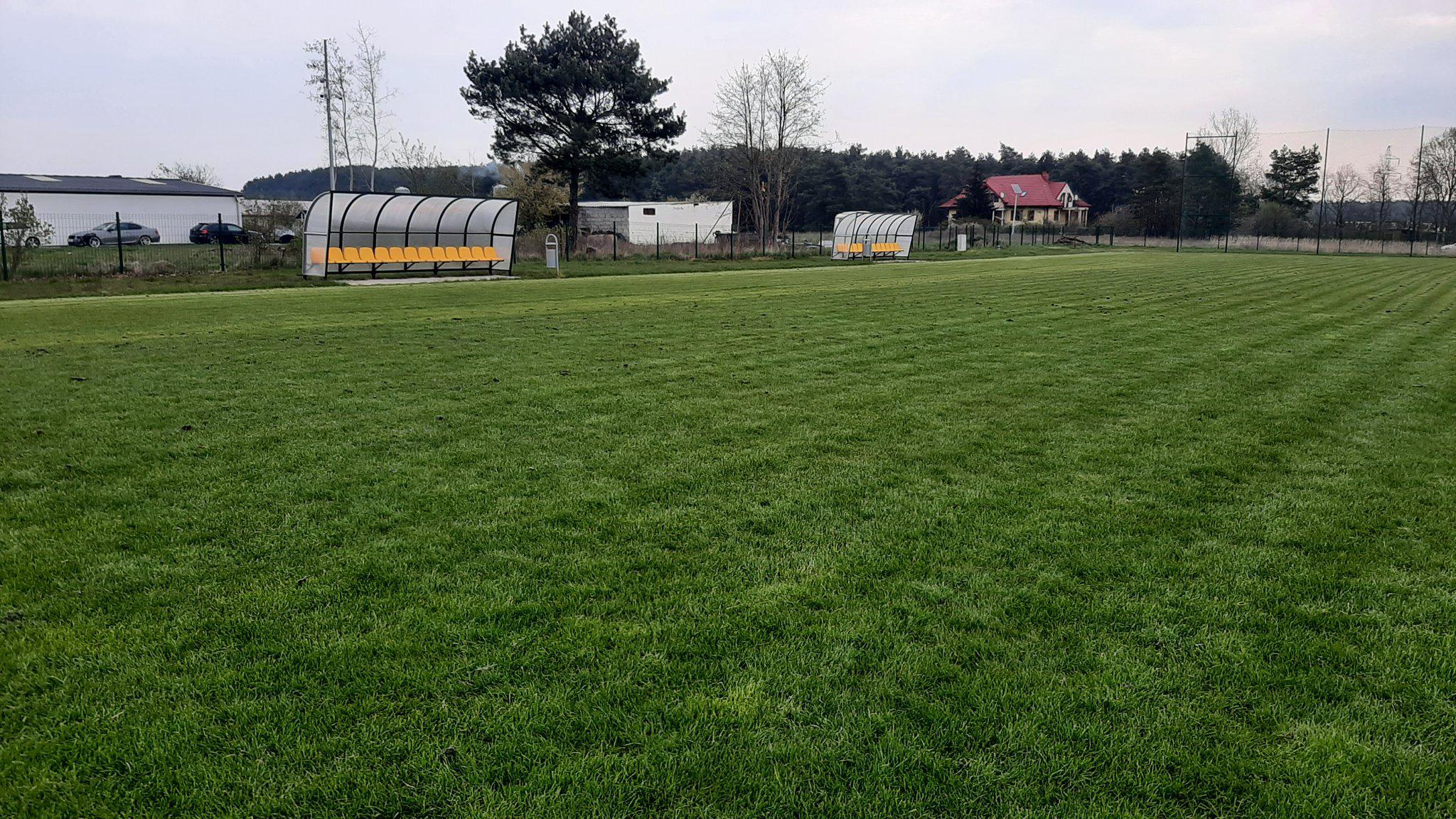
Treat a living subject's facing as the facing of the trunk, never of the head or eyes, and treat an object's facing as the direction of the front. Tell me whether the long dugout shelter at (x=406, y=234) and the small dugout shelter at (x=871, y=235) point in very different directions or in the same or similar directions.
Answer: same or similar directions

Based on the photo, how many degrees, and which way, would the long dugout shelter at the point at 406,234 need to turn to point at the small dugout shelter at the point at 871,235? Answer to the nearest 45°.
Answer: approximately 90° to its left

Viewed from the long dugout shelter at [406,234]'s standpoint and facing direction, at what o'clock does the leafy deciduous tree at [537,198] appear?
The leafy deciduous tree is roughly at 8 o'clock from the long dugout shelter.

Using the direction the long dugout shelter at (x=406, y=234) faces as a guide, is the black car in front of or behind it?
behind

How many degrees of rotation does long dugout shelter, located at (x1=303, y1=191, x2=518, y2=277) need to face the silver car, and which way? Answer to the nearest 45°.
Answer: approximately 180°

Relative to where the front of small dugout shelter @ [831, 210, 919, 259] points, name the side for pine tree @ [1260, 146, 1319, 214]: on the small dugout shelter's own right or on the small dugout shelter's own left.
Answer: on the small dugout shelter's own left

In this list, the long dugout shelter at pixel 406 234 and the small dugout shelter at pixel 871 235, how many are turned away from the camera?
0

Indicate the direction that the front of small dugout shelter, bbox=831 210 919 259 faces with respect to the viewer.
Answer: facing the viewer and to the right of the viewer

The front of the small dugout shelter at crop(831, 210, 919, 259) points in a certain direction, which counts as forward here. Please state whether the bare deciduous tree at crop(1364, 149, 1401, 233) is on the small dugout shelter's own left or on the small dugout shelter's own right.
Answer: on the small dugout shelter's own left

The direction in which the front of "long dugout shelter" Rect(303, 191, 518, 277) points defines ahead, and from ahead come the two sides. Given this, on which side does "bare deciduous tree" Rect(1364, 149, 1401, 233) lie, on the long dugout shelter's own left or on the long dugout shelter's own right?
on the long dugout shelter's own left
